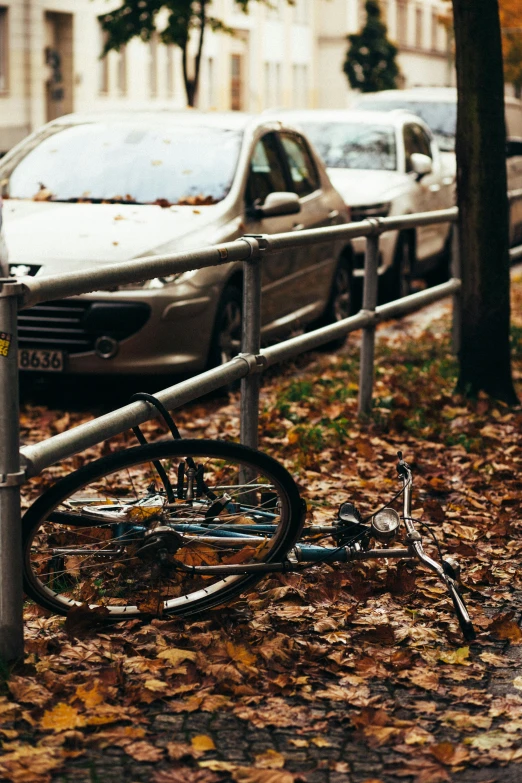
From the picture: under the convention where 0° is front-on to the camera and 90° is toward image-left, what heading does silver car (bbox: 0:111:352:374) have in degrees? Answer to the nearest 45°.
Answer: approximately 45°

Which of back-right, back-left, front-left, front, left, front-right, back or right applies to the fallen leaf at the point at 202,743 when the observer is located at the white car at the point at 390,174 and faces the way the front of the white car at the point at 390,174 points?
front-left

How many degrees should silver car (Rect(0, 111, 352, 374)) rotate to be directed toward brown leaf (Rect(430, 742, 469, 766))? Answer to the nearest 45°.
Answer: approximately 45° to its left

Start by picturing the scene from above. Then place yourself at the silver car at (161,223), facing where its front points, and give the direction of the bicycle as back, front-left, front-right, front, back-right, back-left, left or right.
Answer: front-left

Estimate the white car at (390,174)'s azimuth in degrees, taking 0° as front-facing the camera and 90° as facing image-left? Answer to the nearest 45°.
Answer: approximately 45°

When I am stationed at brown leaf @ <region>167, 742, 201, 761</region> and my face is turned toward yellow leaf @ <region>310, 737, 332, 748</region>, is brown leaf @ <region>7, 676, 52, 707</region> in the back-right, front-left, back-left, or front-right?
back-left
